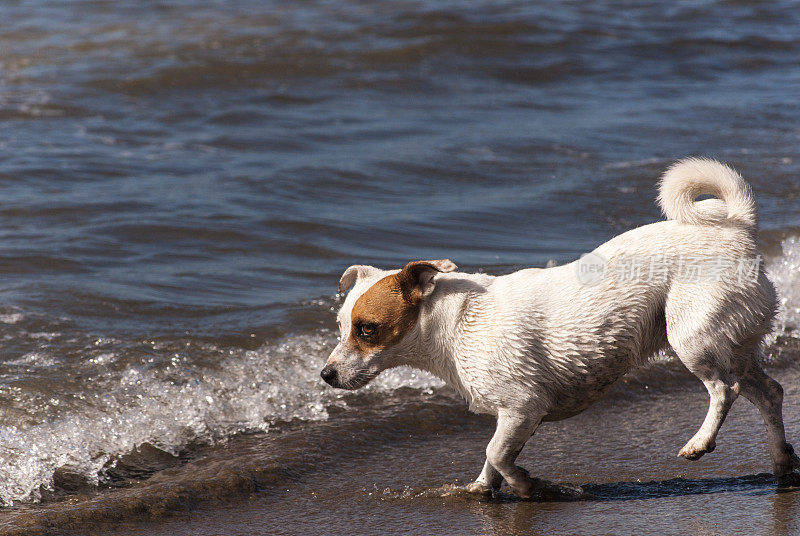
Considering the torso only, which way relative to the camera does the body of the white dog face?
to the viewer's left
